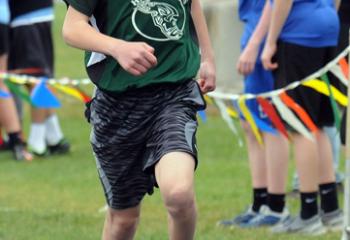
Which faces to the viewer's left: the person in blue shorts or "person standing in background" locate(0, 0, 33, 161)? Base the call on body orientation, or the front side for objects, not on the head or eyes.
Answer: the person in blue shorts

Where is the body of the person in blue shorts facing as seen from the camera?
to the viewer's left
